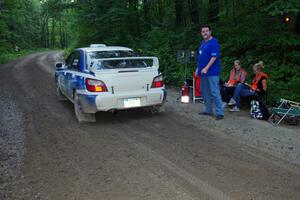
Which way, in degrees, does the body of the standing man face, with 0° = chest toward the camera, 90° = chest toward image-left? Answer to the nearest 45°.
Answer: approximately 45°

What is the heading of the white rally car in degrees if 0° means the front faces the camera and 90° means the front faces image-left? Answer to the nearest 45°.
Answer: approximately 135°

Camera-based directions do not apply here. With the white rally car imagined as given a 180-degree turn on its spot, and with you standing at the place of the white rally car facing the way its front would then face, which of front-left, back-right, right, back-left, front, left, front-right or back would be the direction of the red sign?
left

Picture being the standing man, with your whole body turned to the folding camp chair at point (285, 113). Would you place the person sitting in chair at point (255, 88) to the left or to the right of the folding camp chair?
left

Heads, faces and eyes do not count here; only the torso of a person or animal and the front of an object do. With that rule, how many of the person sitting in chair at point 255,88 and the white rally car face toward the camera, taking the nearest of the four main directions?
0

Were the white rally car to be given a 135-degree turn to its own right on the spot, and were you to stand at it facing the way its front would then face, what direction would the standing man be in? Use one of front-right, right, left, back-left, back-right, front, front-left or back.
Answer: front

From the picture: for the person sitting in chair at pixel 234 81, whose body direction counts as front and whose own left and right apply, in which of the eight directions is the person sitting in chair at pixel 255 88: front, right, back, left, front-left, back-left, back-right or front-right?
left

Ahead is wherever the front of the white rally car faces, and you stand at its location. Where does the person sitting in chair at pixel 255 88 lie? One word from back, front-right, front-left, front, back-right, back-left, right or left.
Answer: back-right

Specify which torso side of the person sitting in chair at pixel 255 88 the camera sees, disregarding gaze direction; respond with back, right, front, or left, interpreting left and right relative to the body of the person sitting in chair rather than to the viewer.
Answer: left

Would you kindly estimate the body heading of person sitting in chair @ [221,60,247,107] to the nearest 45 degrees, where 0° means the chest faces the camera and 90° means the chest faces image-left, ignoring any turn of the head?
approximately 45°
